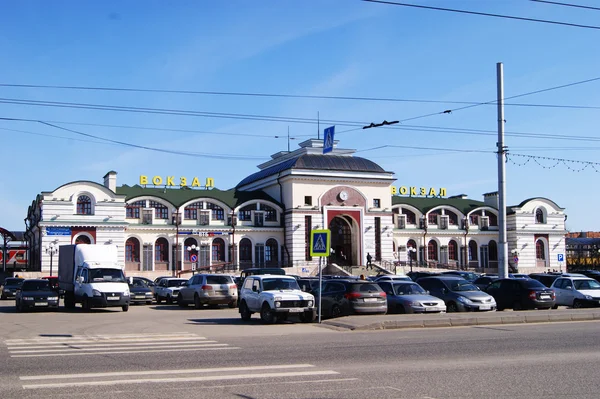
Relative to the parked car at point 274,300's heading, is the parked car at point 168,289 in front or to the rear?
to the rear

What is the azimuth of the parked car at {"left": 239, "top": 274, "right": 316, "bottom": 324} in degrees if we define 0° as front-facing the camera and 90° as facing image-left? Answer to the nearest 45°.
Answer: approximately 315°

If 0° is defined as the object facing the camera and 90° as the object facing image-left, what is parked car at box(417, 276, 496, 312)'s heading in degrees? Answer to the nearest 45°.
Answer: approximately 315°

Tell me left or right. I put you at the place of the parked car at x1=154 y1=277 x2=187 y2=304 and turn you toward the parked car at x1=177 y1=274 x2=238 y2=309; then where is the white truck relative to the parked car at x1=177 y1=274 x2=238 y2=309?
right
